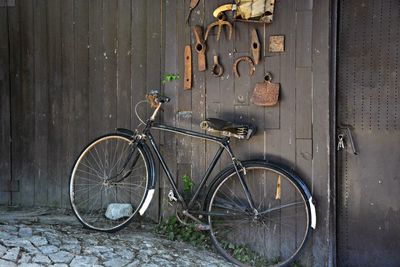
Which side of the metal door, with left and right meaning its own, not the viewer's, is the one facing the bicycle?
right

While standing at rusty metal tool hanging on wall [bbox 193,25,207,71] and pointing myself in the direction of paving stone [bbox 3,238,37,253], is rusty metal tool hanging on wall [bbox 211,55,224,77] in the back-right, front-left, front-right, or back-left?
back-left

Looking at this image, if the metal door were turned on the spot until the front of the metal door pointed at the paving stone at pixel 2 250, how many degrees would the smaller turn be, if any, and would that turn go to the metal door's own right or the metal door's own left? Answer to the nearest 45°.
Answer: approximately 45° to the metal door's own right

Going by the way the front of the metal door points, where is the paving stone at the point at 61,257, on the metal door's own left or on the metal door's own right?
on the metal door's own right

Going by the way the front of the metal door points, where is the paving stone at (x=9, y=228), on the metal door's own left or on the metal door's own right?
on the metal door's own right

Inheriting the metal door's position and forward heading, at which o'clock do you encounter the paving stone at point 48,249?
The paving stone is roughly at 2 o'clock from the metal door.

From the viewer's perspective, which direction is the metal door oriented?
toward the camera

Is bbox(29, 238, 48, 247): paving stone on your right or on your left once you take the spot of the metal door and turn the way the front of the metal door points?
on your right

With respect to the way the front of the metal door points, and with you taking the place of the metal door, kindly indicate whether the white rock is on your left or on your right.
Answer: on your right

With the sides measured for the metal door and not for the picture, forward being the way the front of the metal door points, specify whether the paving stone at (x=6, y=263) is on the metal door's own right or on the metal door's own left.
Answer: on the metal door's own right
